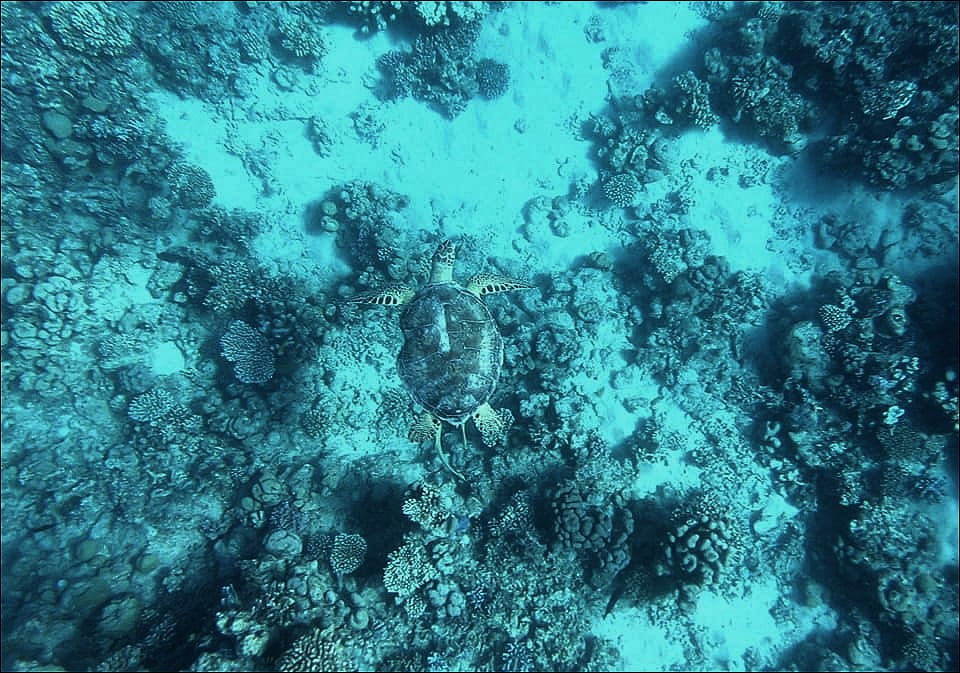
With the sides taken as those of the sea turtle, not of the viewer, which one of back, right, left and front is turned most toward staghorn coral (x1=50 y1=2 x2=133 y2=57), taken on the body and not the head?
left

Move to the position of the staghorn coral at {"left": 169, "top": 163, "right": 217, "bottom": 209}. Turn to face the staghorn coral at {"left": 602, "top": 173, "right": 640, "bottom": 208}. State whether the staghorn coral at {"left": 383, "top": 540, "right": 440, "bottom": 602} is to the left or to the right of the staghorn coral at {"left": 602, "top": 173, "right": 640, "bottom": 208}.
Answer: right

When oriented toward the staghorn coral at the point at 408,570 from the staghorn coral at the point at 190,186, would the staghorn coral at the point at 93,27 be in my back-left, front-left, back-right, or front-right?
back-right

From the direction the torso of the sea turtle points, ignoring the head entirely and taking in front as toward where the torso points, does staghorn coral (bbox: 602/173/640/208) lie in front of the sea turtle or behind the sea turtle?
in front

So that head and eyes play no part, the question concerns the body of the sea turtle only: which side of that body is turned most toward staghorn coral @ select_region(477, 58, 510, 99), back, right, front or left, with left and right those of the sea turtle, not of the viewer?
front

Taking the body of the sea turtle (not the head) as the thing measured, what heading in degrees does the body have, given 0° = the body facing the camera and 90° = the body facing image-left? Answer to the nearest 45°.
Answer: approximately 180°

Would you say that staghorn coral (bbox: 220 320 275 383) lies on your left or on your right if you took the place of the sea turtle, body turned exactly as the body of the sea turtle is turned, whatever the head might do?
on your left

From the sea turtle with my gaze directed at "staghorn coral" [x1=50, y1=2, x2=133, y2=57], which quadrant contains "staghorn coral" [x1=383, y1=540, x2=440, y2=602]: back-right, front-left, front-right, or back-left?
back-left

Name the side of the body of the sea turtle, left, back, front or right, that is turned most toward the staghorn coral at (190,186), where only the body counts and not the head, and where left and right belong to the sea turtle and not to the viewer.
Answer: left
